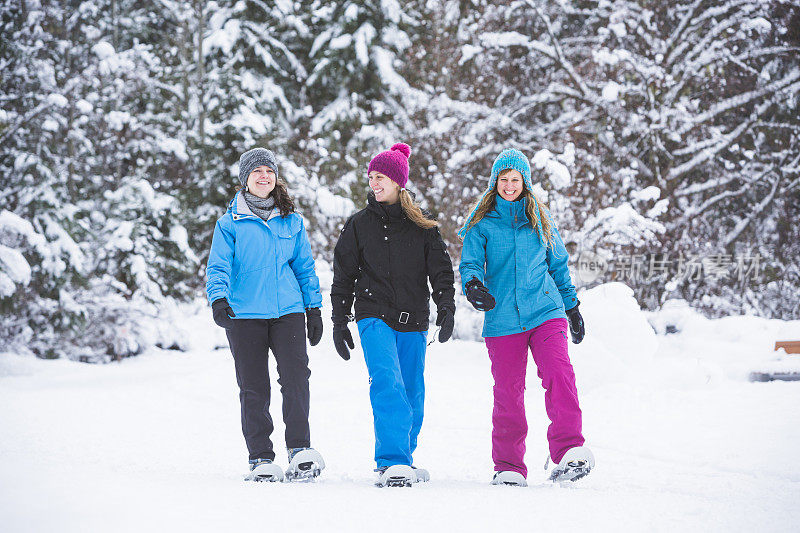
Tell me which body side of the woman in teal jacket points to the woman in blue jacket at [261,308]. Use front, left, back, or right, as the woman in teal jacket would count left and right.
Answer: right

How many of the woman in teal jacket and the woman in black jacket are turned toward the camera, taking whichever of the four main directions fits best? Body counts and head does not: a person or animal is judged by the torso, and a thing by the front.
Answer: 2

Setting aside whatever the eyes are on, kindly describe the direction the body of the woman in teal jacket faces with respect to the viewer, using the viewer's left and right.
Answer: facing the viewer

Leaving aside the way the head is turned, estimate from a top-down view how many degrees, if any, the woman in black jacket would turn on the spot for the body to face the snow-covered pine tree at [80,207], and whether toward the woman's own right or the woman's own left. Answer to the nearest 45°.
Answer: approximately 135° to the woman's own right

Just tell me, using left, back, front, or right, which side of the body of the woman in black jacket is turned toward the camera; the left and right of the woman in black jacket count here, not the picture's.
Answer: front

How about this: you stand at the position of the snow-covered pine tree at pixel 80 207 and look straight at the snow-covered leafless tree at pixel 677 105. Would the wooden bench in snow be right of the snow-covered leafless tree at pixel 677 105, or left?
right

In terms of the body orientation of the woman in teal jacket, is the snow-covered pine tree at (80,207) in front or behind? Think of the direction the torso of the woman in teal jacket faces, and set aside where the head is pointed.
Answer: behind

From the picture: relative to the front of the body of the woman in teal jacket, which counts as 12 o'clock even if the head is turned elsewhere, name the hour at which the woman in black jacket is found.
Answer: The woman in black jacket is roughly at 3 o'clock from the woman in teal jacket.

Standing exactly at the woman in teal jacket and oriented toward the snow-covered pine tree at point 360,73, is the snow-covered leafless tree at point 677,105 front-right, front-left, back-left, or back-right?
front-right

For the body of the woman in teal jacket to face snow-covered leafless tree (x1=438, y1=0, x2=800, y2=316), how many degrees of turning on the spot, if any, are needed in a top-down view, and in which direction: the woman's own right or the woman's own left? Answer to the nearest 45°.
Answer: approximately 180°

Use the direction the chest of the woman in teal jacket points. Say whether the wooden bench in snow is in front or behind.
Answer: behind

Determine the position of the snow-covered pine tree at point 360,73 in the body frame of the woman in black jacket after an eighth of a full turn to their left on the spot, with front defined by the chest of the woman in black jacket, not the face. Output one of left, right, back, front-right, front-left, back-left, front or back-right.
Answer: back-left

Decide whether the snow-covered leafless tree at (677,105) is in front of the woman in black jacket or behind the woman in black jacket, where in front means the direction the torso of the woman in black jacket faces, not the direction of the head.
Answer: behind
